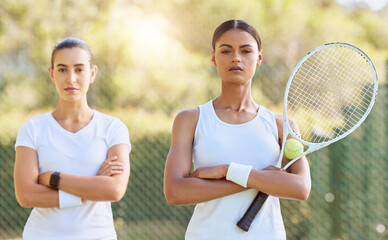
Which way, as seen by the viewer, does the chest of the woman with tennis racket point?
toward the camera

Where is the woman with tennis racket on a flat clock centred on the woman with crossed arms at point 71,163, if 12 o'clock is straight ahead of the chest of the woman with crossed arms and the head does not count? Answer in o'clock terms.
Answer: The woman with tennis racket is roughly at 10 o'clock from the woman with crossed arms.

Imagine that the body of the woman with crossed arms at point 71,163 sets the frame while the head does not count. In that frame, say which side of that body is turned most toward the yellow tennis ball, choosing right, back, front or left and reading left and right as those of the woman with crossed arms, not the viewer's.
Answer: left

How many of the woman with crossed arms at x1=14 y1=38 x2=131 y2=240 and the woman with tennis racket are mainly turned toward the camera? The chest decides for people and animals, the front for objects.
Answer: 2

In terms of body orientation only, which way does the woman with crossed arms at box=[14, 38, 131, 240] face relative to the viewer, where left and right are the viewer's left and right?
facing the viewer

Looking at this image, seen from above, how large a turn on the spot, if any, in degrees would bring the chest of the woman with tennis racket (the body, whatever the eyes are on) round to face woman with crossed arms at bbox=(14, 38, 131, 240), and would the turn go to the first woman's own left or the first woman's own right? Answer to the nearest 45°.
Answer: approximately 90° to the first woman's own right
